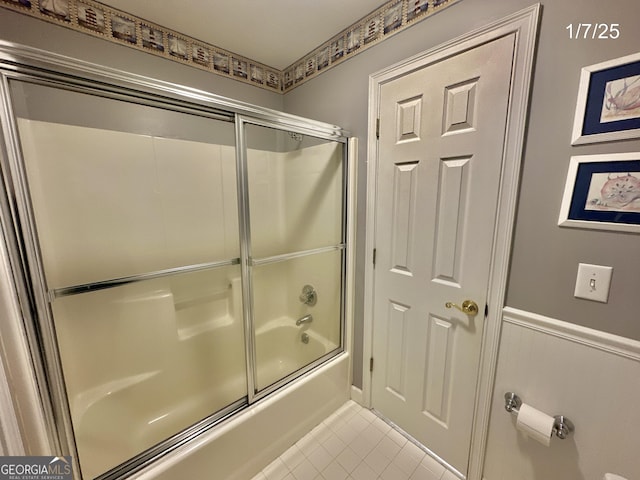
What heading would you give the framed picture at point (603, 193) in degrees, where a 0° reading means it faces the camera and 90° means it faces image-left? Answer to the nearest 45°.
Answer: approximately 45°

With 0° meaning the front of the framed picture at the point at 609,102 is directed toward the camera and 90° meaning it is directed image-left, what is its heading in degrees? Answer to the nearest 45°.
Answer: approximately 45°

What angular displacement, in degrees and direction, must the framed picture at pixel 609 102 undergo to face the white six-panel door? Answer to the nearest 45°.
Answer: approximately 45° to its right

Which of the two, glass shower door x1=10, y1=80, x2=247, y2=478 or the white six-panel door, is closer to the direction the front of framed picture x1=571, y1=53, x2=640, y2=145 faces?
the glass shower door
